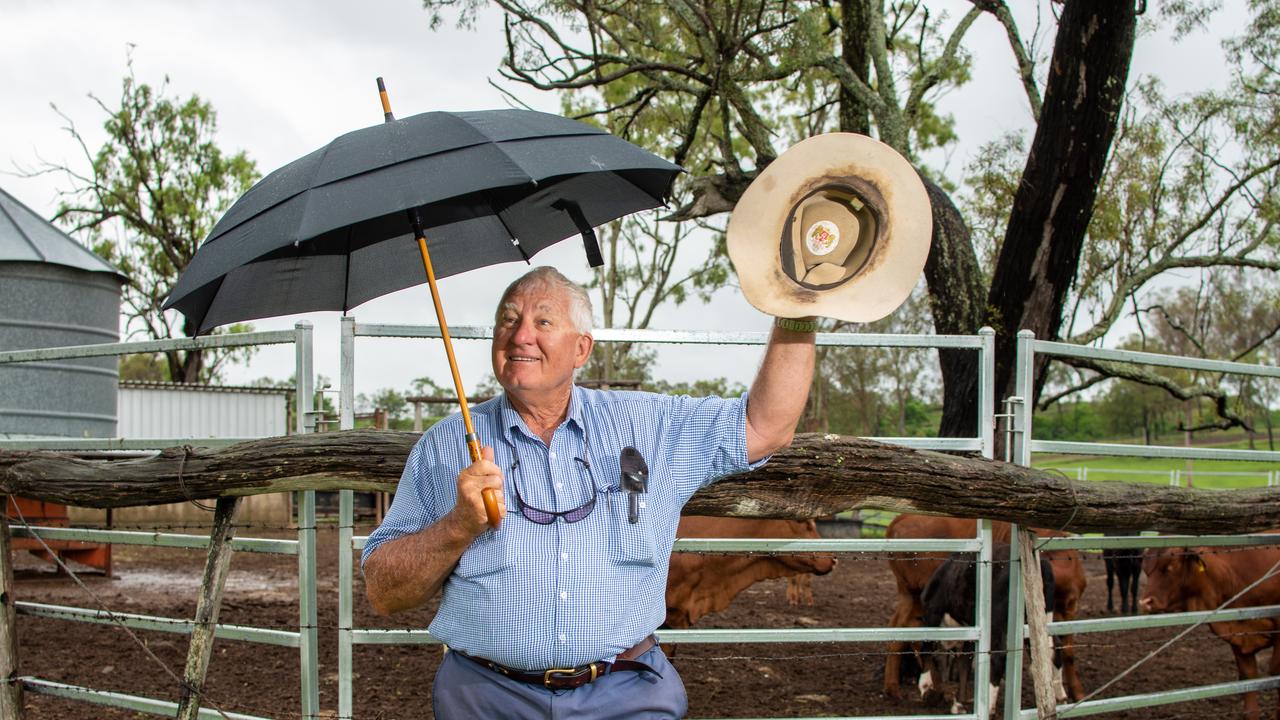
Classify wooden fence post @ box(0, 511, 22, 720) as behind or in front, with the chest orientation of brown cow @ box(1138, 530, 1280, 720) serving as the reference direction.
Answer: in front

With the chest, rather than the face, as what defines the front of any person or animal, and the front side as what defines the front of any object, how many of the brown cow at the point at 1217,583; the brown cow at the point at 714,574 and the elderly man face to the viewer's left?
1

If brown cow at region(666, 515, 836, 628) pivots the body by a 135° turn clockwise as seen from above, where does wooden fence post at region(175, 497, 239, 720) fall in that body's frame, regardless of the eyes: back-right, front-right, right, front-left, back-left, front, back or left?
front

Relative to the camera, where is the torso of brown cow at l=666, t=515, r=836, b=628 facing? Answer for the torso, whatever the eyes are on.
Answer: to the viewer's right

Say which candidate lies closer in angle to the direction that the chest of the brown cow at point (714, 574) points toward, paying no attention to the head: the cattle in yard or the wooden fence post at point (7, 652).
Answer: the cattle in yard

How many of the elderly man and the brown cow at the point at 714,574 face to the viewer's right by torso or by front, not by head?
1

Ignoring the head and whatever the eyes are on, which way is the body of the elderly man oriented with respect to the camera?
toward the camera

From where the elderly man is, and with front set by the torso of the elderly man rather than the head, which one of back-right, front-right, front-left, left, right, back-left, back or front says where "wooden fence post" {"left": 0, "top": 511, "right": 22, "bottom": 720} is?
back-right

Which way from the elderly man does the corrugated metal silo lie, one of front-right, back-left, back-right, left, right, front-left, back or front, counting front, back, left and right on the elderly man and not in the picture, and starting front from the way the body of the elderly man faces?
back-right

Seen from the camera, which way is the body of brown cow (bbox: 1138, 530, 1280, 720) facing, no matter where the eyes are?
to the viewer's left

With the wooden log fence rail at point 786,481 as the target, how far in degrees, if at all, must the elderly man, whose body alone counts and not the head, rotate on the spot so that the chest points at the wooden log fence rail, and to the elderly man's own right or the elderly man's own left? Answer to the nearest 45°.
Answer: approximately 135° to the elderly man's own left

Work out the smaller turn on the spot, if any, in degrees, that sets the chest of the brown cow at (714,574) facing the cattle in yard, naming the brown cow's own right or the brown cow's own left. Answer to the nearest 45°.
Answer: approximately 45° to the brown cow's own left

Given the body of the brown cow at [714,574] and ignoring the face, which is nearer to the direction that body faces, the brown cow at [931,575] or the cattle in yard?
the brown cow

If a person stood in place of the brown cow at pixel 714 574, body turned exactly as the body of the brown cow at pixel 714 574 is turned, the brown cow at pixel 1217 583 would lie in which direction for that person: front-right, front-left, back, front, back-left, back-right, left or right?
front

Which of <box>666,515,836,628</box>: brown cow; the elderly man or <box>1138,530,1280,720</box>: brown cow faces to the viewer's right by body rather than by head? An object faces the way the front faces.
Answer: <box>666,515,836,628</box>: brown cow
